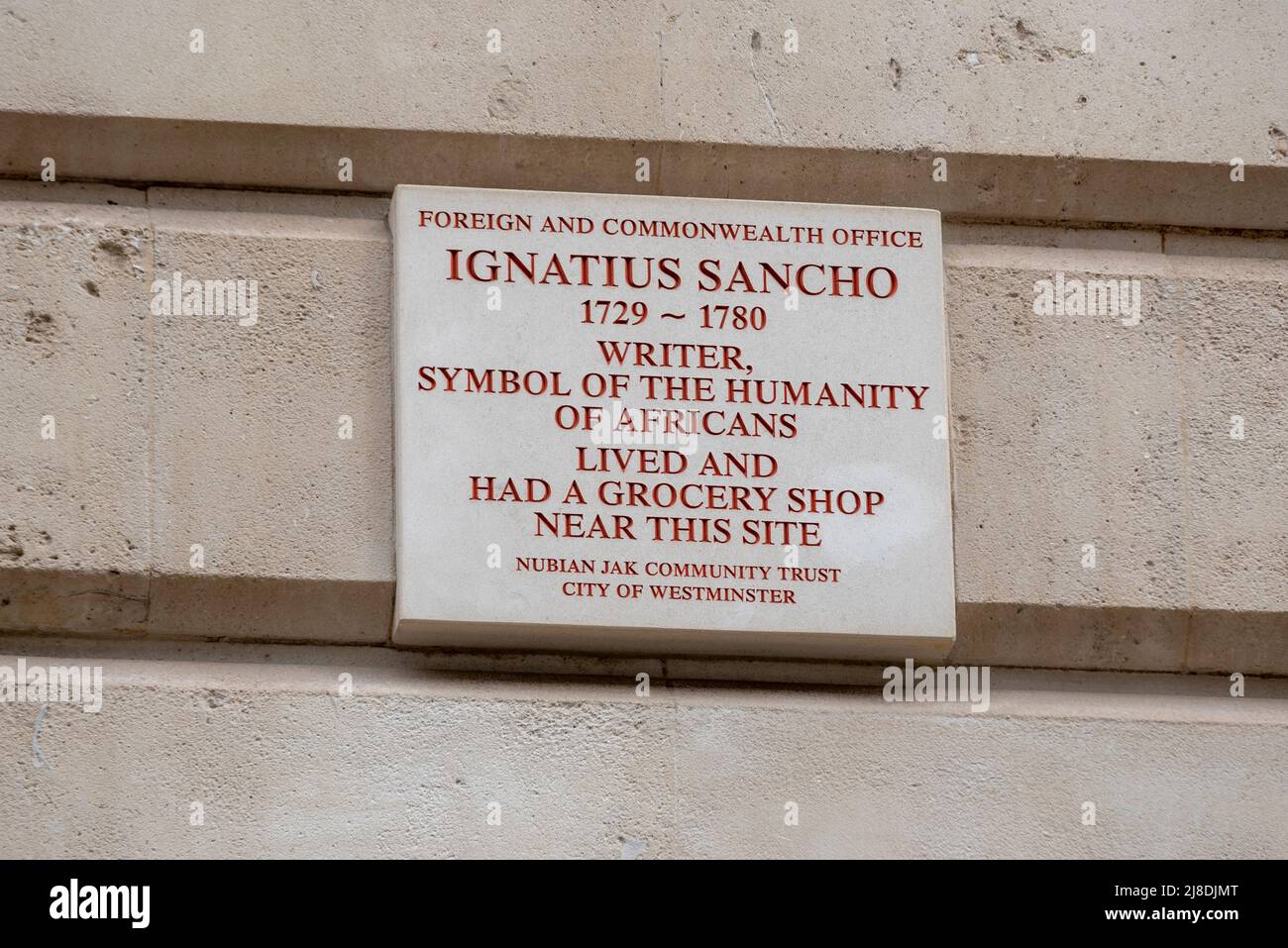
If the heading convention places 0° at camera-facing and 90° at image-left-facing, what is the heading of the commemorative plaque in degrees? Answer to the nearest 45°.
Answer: approximately 0°
